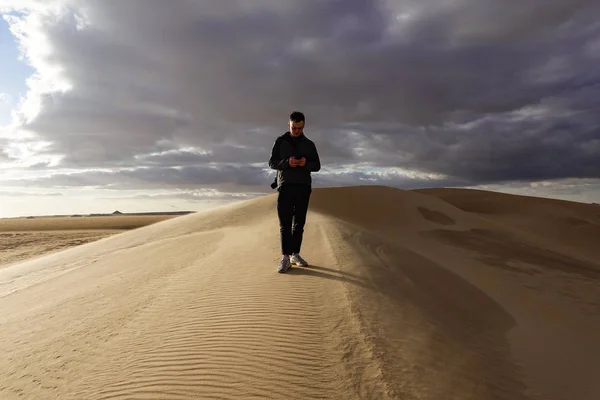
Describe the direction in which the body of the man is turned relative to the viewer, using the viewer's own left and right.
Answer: facing the viewer
